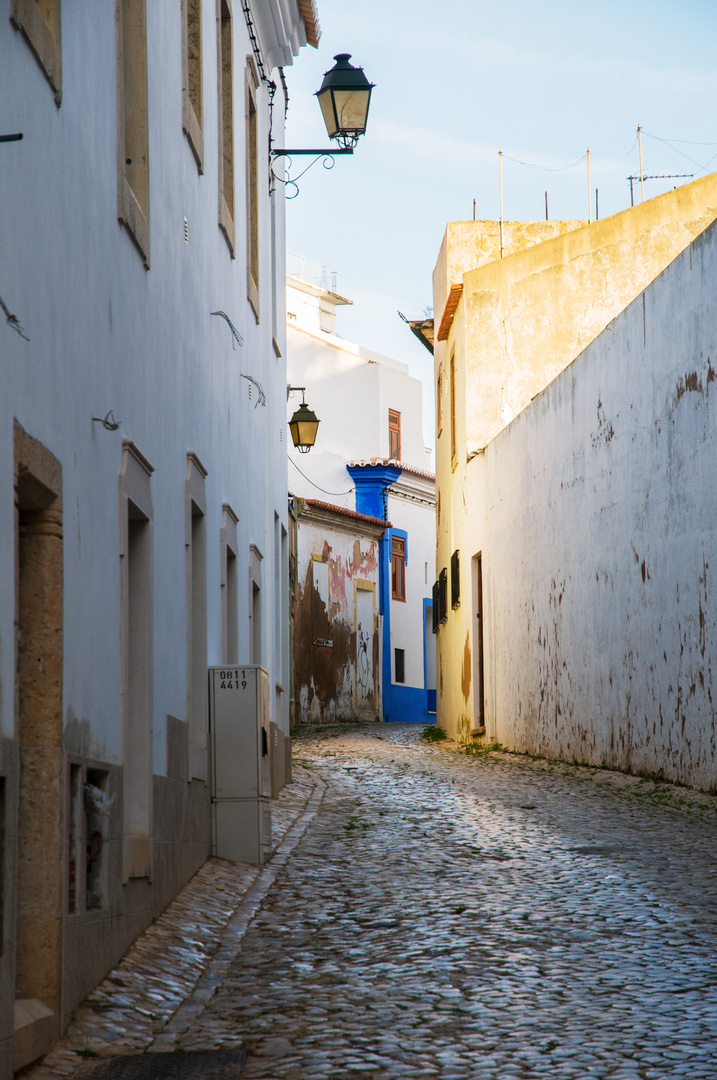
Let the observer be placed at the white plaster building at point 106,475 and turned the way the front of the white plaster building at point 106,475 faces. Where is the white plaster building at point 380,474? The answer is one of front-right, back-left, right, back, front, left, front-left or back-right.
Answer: left

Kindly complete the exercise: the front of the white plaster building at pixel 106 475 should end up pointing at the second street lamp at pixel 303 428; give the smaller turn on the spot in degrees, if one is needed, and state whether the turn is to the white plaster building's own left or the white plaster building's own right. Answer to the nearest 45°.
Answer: approximately 90° to the white plaster building's own left

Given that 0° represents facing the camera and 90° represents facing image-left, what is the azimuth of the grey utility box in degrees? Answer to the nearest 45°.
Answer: approximately 270°

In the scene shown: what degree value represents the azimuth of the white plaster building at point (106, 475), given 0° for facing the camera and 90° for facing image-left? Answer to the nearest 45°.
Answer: approximately 270°

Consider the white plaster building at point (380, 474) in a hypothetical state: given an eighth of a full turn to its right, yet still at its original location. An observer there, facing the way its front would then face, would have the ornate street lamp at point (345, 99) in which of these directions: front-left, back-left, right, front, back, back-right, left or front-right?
front

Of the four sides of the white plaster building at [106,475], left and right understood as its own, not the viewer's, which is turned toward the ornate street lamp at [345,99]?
left

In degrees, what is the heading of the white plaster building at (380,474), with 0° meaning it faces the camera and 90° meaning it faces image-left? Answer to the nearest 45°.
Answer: approximately 315°

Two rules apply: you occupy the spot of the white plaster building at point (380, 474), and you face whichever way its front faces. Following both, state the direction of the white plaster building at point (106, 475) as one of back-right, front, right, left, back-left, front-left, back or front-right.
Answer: front-right
